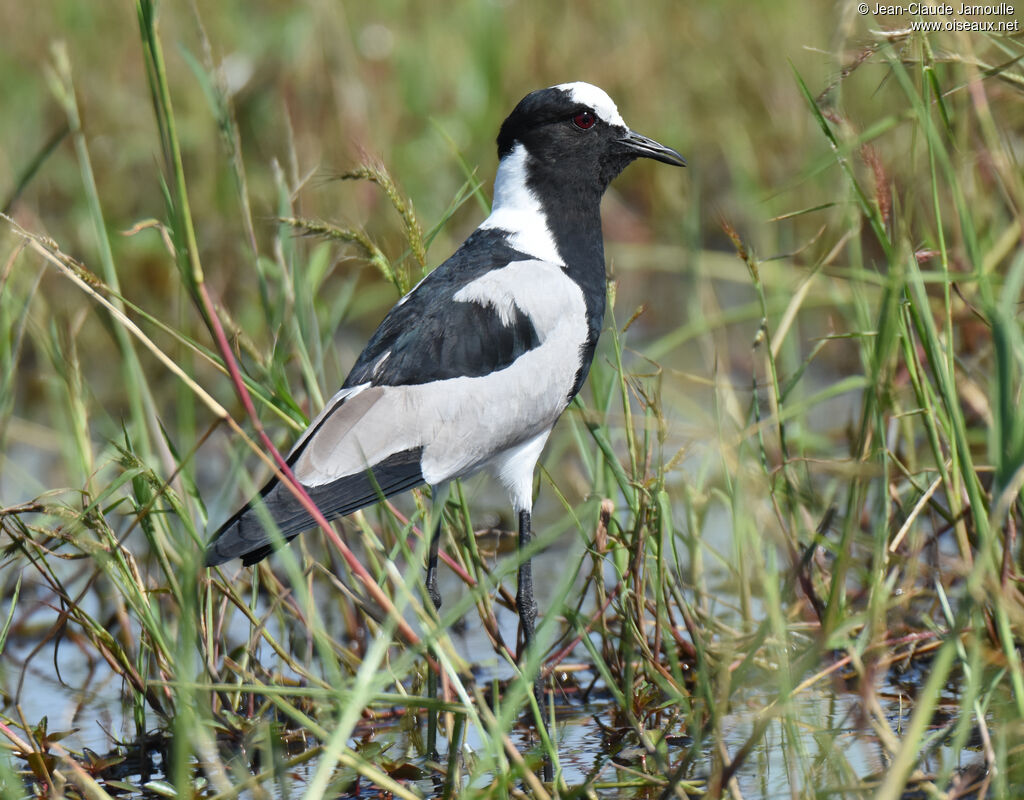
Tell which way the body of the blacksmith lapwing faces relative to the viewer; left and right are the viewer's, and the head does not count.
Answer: facing to the right of the viewer
